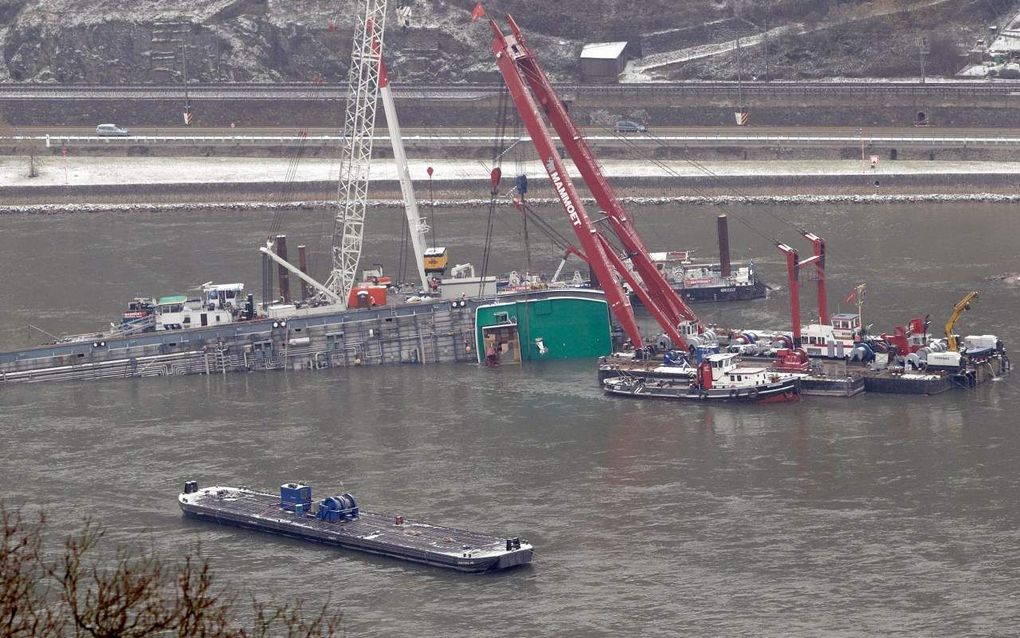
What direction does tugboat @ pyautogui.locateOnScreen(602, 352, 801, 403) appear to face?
to the viewer's right

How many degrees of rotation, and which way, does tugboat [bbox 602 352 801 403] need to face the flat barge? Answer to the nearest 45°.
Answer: approximately 135° to its right
